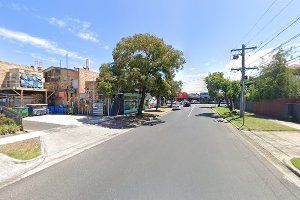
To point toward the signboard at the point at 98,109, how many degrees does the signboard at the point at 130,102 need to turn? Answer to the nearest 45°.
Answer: approximately 90° to its right

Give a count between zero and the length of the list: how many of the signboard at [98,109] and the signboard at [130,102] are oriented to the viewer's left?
0

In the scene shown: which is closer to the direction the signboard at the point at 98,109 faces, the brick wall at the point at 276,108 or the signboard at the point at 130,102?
the brick wall

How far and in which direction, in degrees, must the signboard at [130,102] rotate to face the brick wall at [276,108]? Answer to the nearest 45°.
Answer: approximately 45° to its left

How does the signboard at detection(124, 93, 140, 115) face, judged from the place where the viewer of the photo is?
facing the viewer and to the right of the viewer

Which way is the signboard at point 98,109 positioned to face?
toward the camera

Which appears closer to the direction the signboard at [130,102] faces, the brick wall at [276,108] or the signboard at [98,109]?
the brick wall

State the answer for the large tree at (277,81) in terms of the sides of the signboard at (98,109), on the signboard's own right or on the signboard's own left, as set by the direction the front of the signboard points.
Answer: on the signboard's own left

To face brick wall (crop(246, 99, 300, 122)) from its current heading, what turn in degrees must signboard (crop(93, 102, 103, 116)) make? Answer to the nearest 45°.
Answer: approximately 90° to its left
